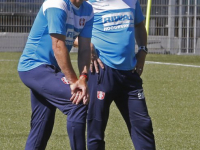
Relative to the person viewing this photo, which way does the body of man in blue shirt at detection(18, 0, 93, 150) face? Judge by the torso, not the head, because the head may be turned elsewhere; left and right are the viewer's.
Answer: facing the viewer and to the right of the viewer

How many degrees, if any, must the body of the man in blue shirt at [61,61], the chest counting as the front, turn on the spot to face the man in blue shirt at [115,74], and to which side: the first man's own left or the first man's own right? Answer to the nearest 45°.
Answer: approximately 90° to the first man's own left
